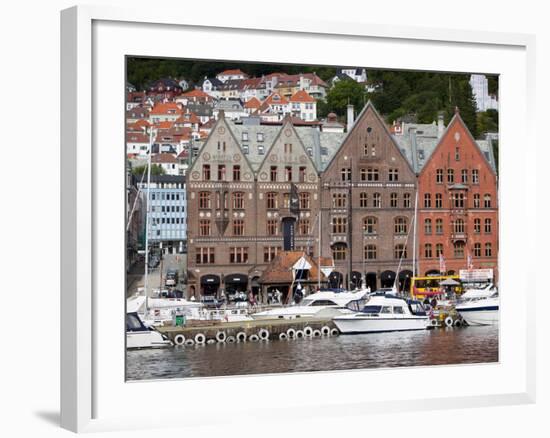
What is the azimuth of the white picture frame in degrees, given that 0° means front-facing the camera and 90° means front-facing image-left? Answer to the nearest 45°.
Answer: approximately 315°
